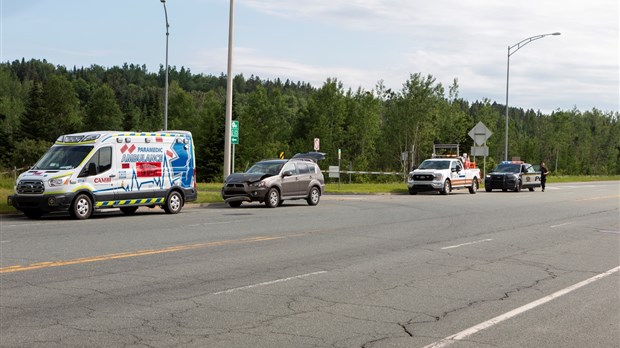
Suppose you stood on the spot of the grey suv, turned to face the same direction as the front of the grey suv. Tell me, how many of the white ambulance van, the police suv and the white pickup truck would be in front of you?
1

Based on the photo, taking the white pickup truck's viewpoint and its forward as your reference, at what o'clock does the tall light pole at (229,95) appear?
The tall light pole is roughly at 12 o'clock from the white pickup truck.

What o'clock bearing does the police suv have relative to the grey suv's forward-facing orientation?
The police suv is roughly at 6 o'clock from the grey suv.

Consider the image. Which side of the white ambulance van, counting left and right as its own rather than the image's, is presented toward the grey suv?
back

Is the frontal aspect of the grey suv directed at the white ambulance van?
yes

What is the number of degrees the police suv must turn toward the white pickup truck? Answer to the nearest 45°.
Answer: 0° — it already faces it

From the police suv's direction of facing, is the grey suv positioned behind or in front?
in front

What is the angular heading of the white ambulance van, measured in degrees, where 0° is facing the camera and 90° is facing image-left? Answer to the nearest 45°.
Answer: approximately 45°

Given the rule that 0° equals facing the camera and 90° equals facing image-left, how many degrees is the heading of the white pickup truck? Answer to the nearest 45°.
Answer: approximately 45°

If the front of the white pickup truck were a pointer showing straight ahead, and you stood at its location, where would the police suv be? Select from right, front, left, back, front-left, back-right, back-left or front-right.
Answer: back
